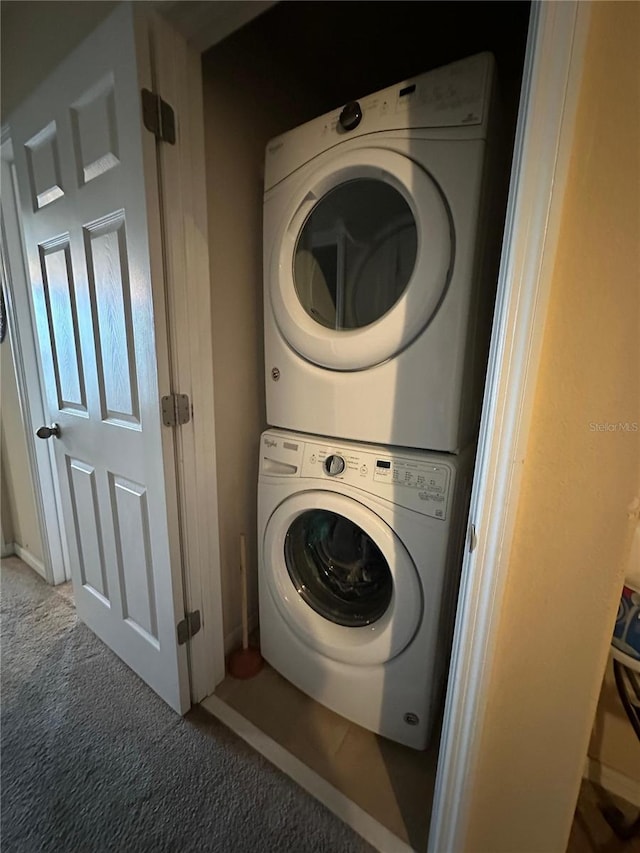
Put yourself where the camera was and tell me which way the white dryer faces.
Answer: facing the viewer and to the left of the viewer

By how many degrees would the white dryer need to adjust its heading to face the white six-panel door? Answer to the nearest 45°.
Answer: approximately 45° to its right

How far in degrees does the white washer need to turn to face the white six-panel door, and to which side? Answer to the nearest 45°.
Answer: approximately 45° to its right

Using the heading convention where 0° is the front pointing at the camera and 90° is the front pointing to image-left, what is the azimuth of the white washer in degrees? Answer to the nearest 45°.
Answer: approximately 45°
